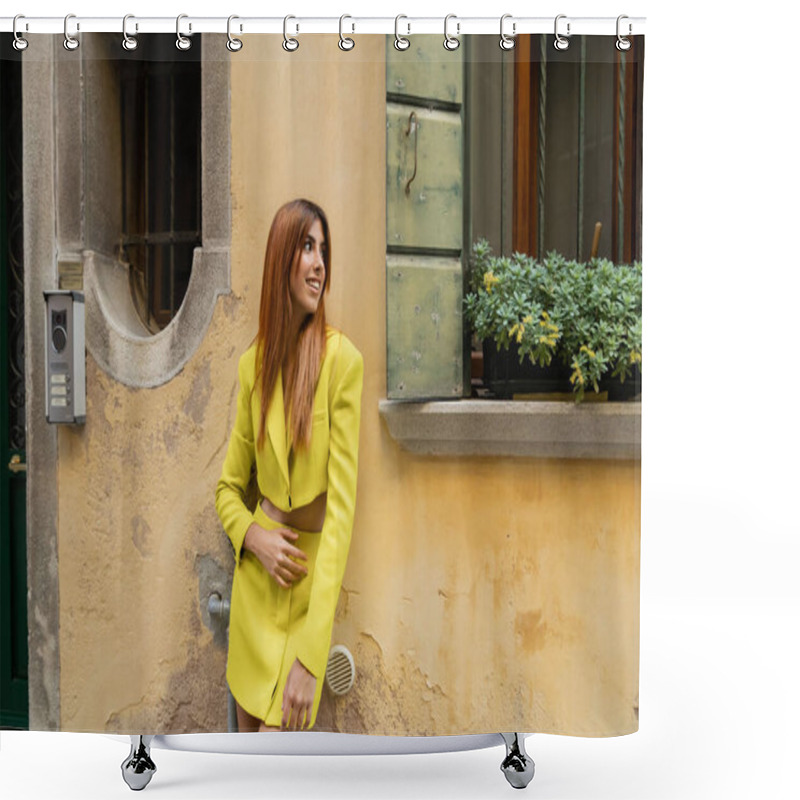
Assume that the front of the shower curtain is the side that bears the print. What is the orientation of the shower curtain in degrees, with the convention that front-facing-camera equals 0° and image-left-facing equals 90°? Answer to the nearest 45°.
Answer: approximately 0°
